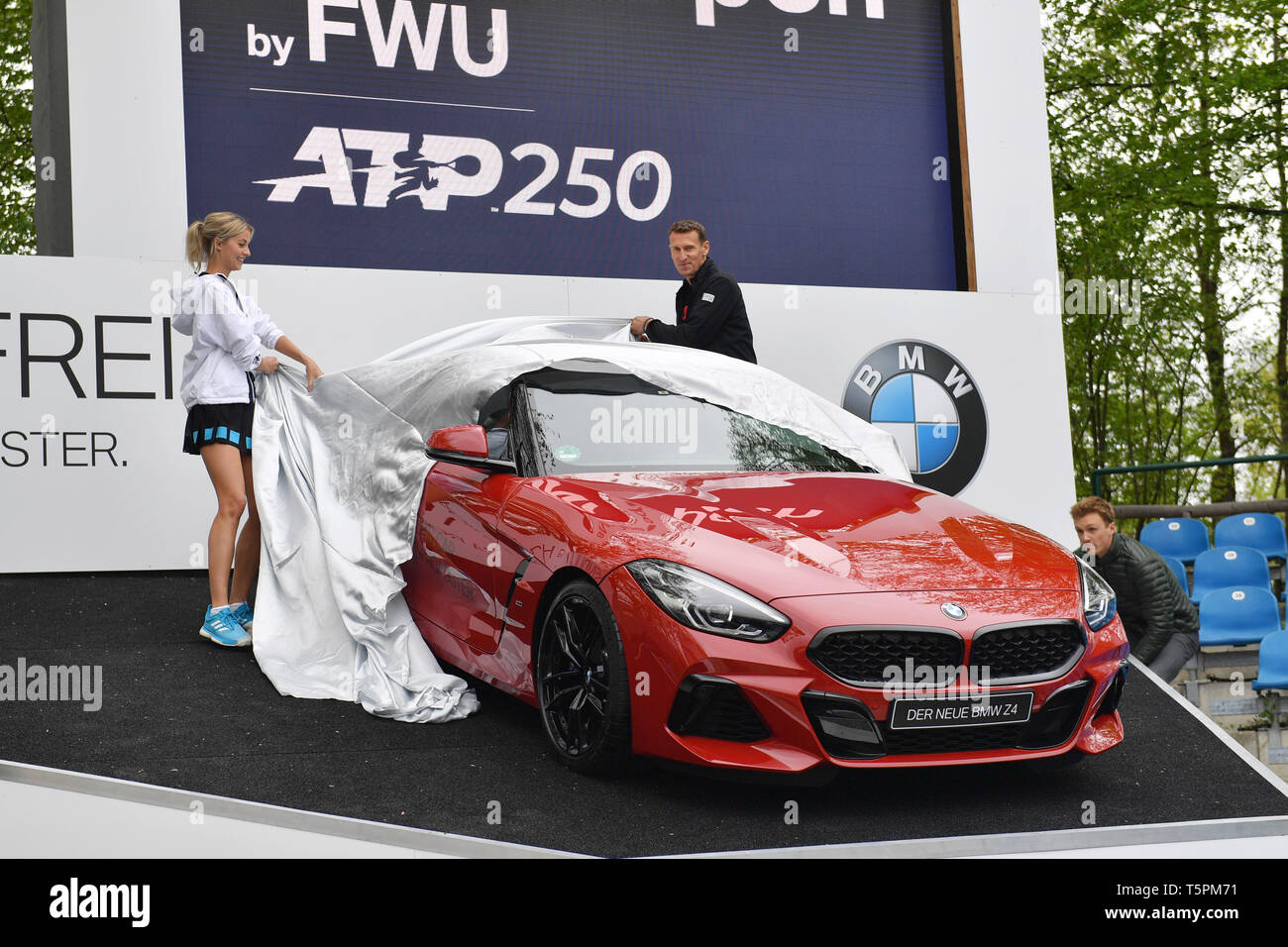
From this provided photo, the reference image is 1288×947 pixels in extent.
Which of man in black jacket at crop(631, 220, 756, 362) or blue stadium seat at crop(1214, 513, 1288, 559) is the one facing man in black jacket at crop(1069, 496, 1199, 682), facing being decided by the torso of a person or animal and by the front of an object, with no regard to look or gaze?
the blue stadium seat

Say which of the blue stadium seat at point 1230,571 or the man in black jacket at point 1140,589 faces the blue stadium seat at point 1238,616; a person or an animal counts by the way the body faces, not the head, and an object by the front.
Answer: the blue stadium seat at point 1230,571

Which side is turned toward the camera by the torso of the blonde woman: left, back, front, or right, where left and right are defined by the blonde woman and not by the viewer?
right

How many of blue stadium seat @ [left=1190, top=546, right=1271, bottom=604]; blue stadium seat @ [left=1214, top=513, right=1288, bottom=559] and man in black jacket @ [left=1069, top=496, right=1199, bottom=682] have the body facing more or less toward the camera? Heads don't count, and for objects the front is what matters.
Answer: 2

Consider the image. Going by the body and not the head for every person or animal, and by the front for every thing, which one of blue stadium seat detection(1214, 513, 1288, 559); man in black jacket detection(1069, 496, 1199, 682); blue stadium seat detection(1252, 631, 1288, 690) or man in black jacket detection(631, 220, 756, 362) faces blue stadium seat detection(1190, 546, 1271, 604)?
blue stadium seat detection(1214, 513, 1288, 559)

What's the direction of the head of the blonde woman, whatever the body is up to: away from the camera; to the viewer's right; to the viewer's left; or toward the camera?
to the viewer's right

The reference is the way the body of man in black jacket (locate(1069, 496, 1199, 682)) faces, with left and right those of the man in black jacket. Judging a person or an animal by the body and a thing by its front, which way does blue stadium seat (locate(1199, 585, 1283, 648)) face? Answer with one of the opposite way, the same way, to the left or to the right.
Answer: to the left

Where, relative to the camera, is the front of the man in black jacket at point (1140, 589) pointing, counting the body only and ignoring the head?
to the viewer's left

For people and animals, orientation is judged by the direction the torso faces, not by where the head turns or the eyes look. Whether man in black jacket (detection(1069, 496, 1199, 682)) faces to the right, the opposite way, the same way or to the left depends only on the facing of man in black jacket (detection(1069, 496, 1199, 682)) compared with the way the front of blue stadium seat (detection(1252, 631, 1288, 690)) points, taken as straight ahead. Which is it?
to the right

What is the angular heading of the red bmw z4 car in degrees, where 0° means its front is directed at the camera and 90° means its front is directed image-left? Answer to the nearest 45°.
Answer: approximately 315°

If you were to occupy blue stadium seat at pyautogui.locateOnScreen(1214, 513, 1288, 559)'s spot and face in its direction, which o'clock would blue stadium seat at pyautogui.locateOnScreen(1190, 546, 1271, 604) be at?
blue stadium seat at pyautogui.locateOnScreen(1190, 546, 1271, 604) is roughly at 12 o'clock from blue stadium seat at pyautogui.locateOnScreen(1214, 513, 1288, 559).
